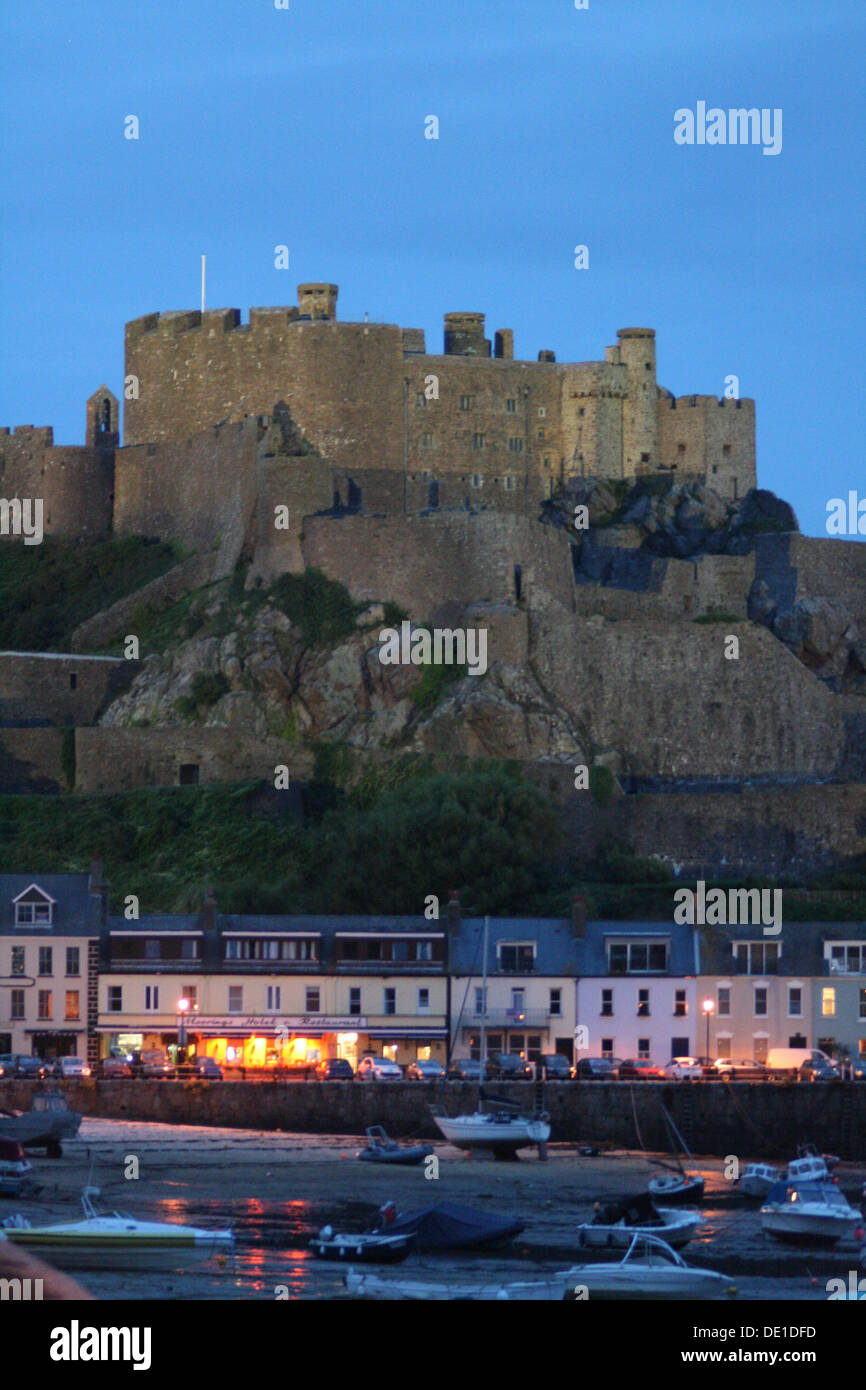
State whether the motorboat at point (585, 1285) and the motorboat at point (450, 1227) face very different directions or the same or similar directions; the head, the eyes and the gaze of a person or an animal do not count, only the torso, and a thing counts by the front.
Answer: same or similar directions

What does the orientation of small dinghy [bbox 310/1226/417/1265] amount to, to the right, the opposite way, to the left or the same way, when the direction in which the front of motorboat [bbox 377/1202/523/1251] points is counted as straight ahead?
the same way

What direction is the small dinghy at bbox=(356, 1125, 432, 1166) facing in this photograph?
to the viewer's right

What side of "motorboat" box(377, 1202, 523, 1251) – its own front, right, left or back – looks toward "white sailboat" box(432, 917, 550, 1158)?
left

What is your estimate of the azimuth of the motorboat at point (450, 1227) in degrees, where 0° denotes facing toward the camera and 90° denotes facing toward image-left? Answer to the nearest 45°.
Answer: approximately 270°

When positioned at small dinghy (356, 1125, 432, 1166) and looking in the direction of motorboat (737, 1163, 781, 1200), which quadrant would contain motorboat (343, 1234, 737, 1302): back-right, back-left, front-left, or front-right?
front-right

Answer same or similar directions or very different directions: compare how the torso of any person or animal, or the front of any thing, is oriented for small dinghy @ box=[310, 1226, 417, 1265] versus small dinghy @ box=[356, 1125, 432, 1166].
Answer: same or similar directions

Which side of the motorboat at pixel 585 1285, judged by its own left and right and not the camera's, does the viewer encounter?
right
